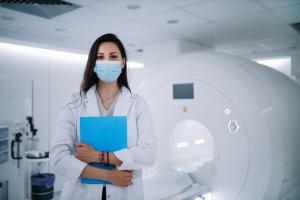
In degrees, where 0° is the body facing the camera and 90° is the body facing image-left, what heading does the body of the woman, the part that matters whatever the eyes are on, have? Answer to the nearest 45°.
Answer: approximately 0°

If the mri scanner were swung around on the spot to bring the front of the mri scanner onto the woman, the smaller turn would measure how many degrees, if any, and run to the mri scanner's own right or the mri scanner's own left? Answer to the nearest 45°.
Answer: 0° — it already faces them

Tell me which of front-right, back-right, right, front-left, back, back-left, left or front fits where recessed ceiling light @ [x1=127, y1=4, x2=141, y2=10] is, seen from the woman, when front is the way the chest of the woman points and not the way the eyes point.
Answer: back

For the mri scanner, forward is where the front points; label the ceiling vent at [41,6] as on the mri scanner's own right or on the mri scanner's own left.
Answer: on the mri scanner's own right
